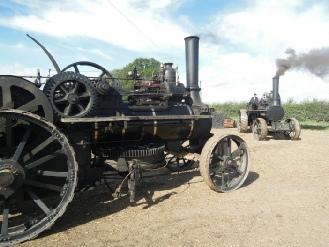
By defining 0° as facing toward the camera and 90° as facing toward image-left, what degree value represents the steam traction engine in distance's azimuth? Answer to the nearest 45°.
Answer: approximately 315°

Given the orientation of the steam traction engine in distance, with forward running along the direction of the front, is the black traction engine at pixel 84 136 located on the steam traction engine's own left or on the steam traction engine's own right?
on the steam traction engine's own right
